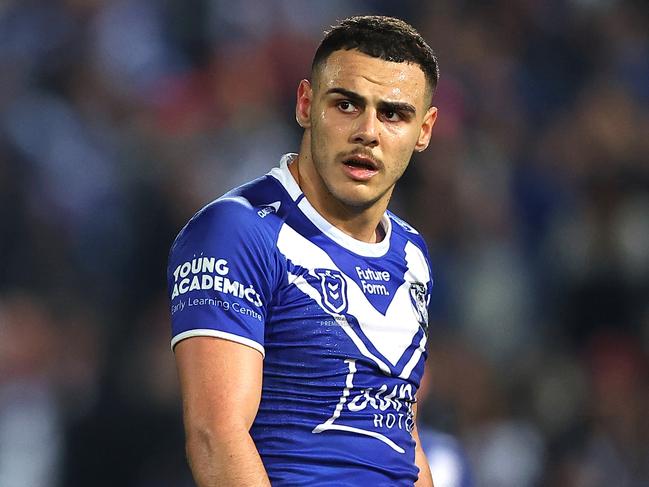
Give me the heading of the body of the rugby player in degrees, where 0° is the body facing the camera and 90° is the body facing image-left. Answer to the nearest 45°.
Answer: approximately 315°
